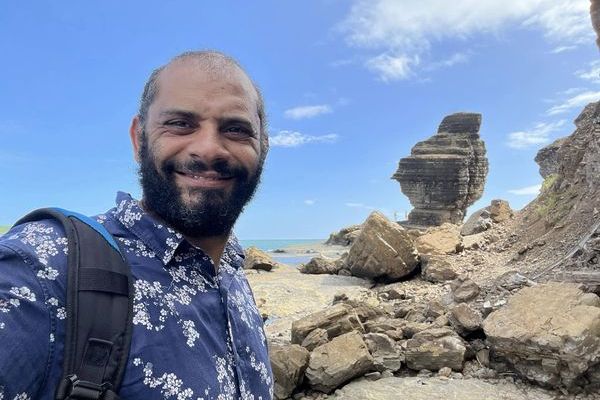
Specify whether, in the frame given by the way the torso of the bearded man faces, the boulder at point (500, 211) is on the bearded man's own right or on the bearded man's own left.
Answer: on the bearded man's own left

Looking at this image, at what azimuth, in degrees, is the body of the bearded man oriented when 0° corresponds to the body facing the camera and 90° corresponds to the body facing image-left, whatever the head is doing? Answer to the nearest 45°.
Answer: approximately 315°

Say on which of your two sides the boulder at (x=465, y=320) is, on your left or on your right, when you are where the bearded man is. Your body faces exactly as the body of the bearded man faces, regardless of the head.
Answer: on your left

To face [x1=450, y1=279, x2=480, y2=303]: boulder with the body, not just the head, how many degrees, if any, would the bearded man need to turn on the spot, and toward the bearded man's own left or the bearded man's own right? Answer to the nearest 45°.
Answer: approximately 90° to the bearded man's own left

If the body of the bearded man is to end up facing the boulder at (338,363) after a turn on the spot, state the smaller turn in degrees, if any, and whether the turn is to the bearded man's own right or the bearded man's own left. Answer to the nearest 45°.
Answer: approximately 90° to the bearded man's own left

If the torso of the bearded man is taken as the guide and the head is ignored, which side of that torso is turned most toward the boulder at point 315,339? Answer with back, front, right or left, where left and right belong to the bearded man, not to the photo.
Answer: left
